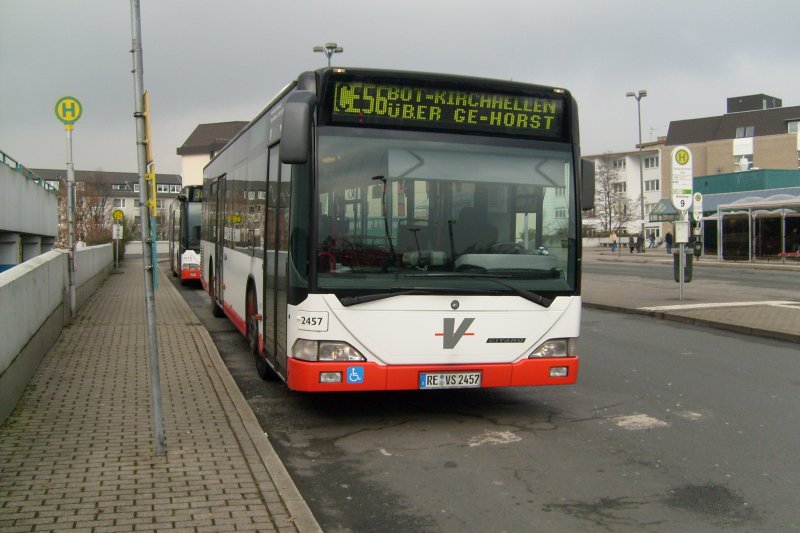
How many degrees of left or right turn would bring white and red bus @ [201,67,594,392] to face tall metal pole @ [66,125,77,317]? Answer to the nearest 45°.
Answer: approximately 135° to its right

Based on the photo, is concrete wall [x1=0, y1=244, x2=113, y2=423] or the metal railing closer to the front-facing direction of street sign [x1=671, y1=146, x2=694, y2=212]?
the concrete wall

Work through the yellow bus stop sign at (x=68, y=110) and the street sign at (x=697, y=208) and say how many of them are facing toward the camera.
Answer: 2

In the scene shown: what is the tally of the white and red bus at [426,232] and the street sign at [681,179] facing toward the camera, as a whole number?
2

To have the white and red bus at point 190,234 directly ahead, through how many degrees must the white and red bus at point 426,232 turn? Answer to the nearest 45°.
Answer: approximately 180°

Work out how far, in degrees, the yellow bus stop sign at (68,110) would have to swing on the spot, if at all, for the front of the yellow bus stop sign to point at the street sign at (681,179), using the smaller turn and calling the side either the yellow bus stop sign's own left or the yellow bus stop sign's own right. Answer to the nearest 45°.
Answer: approximately 90° to the yellow bus stop sign's own left

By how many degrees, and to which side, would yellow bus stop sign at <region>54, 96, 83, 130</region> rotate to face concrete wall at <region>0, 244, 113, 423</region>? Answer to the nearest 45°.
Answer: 0° — it already faces it

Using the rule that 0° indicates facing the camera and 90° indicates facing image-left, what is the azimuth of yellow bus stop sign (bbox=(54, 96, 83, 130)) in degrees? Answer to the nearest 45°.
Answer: approximately 0°

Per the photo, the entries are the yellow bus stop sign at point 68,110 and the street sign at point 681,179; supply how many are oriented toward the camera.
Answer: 2
